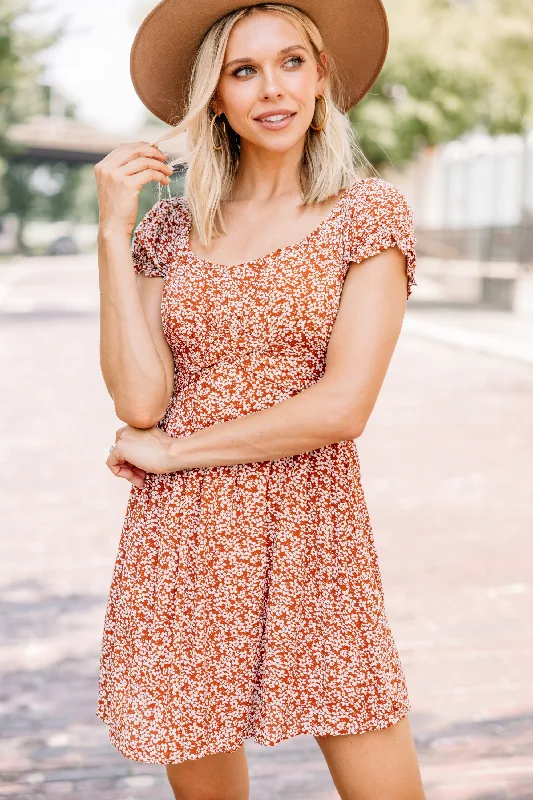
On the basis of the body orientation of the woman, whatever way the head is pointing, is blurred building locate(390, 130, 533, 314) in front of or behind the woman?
behind

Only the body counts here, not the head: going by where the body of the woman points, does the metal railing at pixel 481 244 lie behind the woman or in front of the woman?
behind

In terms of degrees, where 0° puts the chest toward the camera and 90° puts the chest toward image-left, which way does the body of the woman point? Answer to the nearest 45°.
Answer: approximately 0°
